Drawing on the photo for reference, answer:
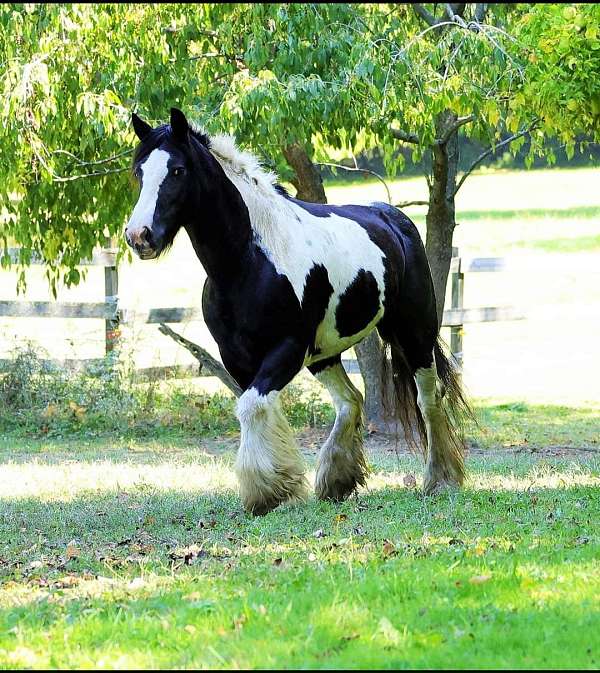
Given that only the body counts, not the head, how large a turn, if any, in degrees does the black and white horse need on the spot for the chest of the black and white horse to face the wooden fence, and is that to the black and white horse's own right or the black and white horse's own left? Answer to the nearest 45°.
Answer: approximately 135° to the black and white horse's own right

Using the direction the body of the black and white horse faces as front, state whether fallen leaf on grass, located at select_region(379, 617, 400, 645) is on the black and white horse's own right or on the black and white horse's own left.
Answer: on the black and white horse's own left

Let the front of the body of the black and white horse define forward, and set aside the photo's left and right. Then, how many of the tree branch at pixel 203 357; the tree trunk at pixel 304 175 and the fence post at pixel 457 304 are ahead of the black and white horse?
0

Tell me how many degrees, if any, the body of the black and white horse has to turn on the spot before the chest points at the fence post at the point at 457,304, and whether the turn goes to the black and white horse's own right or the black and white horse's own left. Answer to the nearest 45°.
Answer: approximately 135° to the black and white horse's own right

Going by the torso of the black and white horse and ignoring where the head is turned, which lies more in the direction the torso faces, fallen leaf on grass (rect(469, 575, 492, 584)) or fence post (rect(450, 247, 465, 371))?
the fallen leaf on grass

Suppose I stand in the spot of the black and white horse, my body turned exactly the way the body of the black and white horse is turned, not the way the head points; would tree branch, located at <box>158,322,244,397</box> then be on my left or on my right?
on my right

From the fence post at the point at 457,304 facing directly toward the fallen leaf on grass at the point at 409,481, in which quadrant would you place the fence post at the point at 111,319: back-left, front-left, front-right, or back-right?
front-right

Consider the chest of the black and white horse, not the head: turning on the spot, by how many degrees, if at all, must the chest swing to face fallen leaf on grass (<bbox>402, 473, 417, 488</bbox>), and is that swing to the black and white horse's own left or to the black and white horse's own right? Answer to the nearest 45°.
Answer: approximately 180°

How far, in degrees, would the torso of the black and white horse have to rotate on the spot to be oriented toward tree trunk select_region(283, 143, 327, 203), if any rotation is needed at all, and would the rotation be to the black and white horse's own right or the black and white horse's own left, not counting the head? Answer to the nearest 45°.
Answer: approximately 135° to the black and white horse's own right

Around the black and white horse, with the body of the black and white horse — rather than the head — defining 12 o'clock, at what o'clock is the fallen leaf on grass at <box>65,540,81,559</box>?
The fallen leaf on grass is roughly at 12 o'clock from the black and white horse.

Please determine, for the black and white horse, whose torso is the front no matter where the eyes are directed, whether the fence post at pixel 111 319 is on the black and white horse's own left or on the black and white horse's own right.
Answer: on the black and white horse's own right
